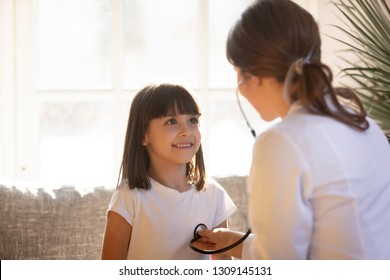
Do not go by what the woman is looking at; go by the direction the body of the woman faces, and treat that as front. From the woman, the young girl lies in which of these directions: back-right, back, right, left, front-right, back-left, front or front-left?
front

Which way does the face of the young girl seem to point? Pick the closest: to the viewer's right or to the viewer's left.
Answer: to the viewer's right

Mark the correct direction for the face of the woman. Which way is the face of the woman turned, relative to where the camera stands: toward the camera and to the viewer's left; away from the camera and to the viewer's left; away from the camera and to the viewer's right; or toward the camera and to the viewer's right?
away from the camera and to the viewer's left

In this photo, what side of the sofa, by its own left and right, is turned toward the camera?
front

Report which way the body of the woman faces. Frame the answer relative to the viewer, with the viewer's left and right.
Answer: facing away from the viewer and to the left of the viewer
